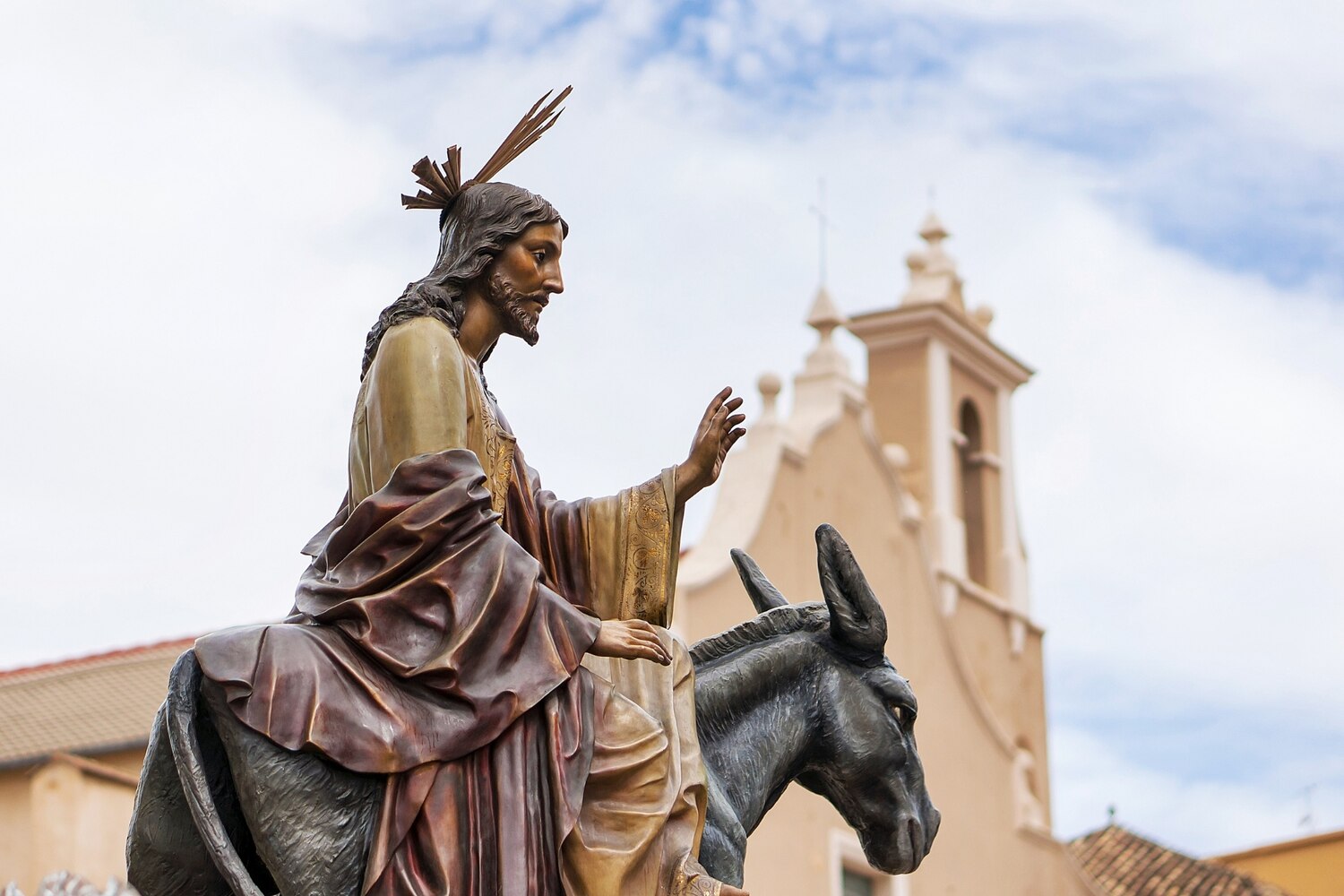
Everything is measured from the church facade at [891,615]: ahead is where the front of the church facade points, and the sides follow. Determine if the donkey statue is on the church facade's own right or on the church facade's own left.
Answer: on the church facade's own right

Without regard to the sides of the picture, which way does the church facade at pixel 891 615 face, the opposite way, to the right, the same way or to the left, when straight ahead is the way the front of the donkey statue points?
to the right

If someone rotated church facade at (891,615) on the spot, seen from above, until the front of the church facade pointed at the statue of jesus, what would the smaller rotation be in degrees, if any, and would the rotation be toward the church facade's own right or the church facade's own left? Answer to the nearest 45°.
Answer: approximately 45° to the church facade's own right

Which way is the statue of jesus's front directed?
to the viewer's right

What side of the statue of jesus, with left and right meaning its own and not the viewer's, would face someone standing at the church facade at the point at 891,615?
left

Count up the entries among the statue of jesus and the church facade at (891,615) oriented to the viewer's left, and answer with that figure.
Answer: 0

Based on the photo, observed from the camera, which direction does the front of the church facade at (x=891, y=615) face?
facing the viewer and to the right of the viewer
